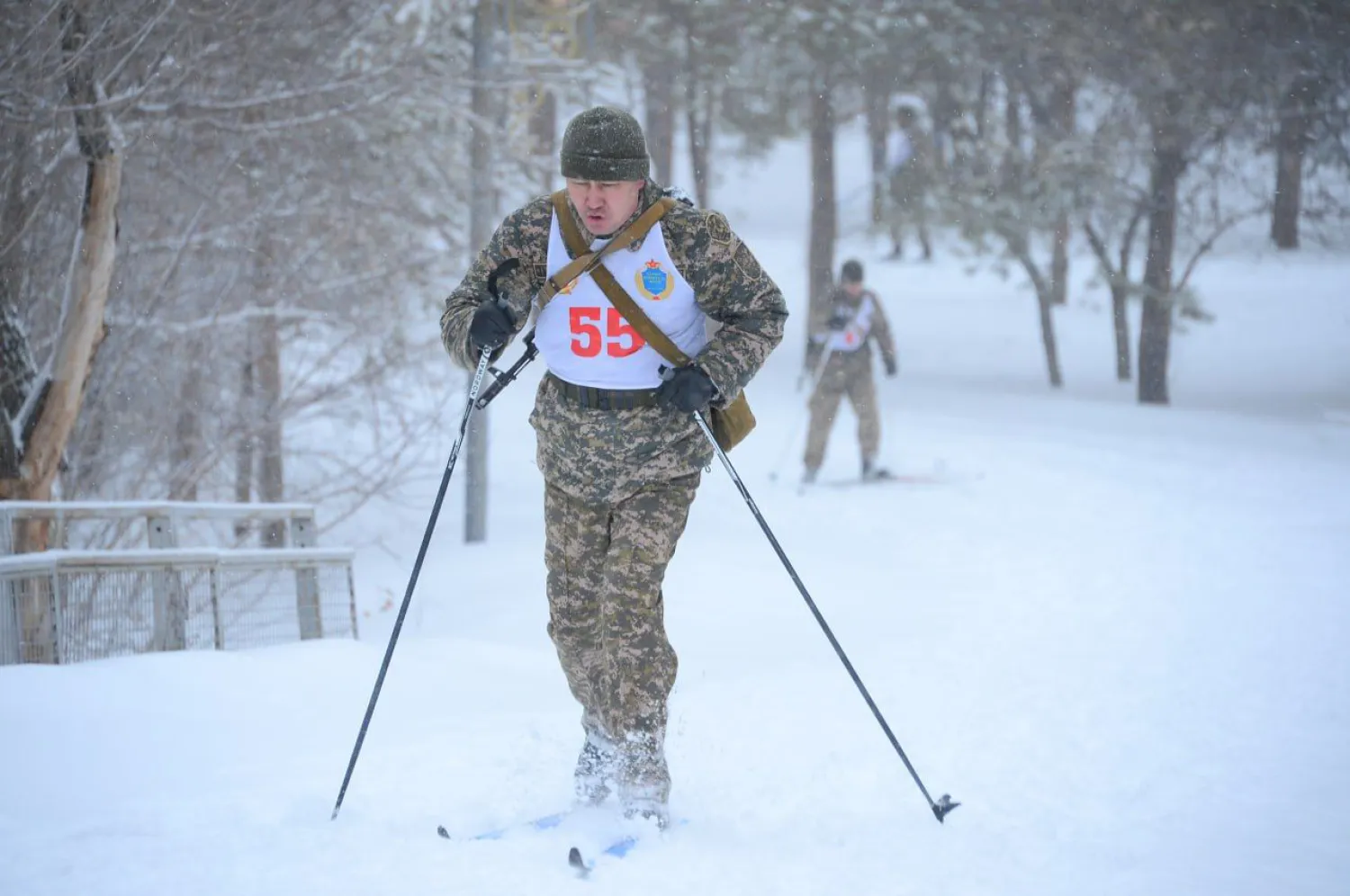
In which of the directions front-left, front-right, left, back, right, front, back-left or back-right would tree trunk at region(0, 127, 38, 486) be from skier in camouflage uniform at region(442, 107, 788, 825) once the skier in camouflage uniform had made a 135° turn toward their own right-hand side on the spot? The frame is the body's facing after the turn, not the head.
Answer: front

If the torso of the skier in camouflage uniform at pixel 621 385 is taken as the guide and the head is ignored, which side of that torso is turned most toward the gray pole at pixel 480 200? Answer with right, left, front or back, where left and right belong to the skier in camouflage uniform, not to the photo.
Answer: back

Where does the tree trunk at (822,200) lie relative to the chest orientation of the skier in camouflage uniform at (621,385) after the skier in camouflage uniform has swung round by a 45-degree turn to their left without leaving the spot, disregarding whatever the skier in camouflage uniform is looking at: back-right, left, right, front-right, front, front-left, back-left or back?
back-left

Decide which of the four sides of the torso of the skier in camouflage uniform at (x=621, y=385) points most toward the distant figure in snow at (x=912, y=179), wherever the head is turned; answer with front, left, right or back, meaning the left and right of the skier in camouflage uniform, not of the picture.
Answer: back

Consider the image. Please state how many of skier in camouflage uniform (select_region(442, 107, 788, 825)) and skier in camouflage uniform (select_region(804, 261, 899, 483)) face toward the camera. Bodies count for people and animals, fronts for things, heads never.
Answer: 2

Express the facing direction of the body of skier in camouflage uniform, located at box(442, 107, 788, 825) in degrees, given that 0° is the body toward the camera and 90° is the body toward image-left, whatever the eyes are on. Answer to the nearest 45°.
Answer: approximately 0°

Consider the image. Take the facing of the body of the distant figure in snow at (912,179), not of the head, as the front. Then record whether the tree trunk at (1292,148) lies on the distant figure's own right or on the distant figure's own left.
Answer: on the distant figure's own left

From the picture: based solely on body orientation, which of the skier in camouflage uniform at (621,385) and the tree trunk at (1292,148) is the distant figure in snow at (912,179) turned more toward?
the skier in camouflage uniform

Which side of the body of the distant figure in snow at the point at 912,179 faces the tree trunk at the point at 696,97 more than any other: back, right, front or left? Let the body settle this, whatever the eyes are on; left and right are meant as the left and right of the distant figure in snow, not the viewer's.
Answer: right
